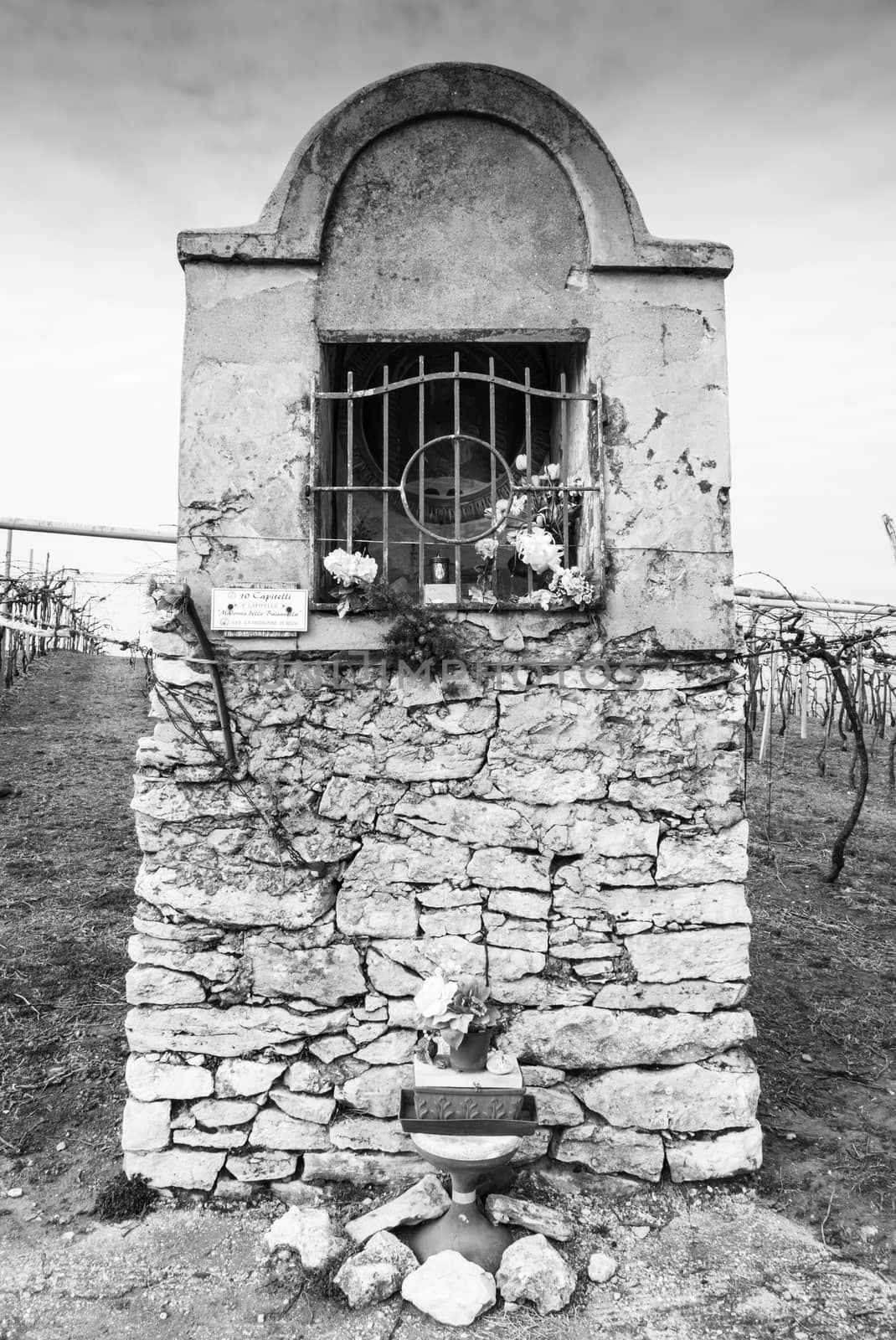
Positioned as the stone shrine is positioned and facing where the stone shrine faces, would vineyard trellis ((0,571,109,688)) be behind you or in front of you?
behind

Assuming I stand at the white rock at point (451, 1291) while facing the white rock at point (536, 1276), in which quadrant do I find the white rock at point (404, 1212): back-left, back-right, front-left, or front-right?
back-left
